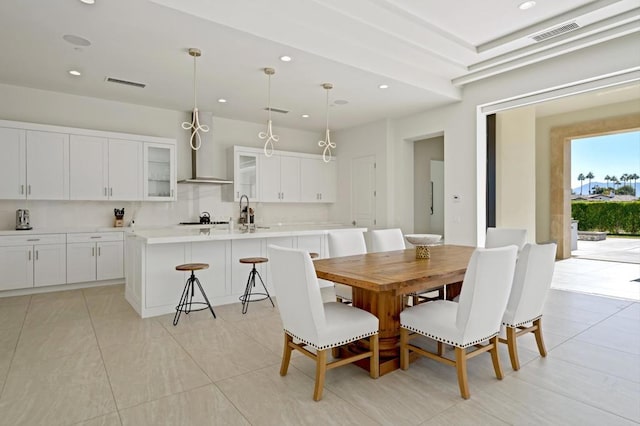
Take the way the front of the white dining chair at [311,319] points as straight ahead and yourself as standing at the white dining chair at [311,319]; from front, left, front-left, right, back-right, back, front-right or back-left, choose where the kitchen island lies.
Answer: left

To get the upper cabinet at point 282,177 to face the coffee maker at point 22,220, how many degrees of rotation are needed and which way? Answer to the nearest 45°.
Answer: approximately 90° to its right

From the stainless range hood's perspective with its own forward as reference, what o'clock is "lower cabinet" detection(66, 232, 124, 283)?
The lower cabinet is roughly at 4 o'clock from the stainless range hood.

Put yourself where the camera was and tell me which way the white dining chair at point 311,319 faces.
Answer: facing away from the viewer and to the right of the viewer

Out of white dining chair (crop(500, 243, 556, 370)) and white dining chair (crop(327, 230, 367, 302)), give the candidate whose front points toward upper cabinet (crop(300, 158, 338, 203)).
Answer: white dining chair (crop(500, 243, 556, 370))

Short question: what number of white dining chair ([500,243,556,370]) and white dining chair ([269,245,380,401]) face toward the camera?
0

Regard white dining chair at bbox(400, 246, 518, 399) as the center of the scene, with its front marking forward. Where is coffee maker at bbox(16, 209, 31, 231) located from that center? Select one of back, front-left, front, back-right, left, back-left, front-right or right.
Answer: front-left

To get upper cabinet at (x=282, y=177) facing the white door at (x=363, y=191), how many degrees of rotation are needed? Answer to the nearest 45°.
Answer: approximately 45° to its left

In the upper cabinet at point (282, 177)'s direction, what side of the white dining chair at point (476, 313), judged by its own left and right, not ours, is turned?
front

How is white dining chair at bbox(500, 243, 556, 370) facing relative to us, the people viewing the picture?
facing away from the viewer and to the left of the viewer

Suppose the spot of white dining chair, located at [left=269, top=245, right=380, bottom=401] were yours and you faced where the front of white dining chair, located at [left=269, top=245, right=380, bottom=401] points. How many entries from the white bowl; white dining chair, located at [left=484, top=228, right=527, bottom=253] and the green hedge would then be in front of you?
3

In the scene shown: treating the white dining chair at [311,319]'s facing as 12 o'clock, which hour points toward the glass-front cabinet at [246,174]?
The glass-front cabinet is roughly at 10 o'clock from the white dining chair.

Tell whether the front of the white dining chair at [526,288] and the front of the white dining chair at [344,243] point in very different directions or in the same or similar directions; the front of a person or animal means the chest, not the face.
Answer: very different directions

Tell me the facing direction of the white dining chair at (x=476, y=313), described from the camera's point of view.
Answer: facing away from the viewer and to the left of the viewer

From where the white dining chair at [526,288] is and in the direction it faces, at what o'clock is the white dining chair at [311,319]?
the white dining chair at [311,319] is roughly at 9 o'clock from the white dining chair at [526,288].

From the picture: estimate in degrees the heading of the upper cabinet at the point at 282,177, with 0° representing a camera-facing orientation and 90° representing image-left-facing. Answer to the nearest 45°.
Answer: approximately 315°
